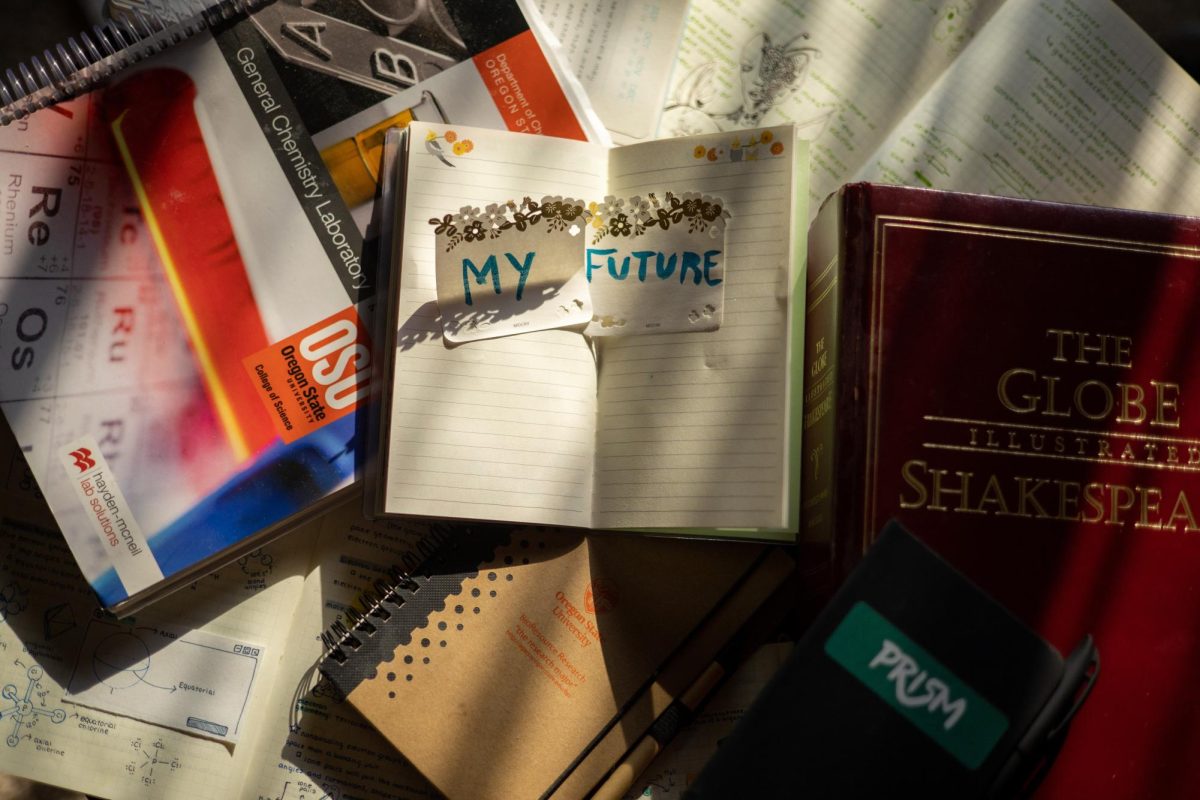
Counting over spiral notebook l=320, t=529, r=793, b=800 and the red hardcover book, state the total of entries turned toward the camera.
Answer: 2

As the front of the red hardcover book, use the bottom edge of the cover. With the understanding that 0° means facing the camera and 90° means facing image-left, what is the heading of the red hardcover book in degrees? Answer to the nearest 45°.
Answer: approximately 0°
